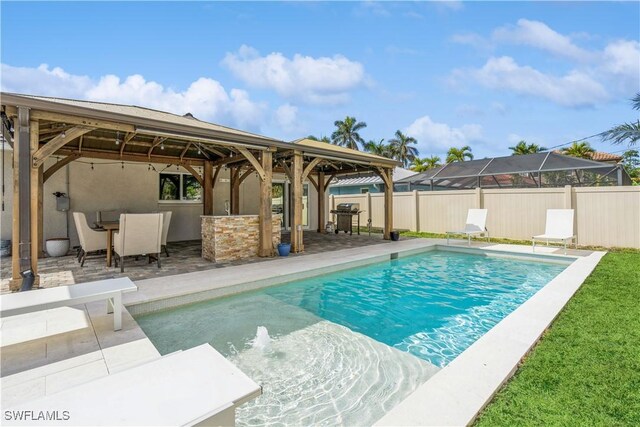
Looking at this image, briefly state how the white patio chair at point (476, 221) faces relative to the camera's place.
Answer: facing the viewer and to the left of the viewer

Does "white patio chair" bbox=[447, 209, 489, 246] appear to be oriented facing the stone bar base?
yes

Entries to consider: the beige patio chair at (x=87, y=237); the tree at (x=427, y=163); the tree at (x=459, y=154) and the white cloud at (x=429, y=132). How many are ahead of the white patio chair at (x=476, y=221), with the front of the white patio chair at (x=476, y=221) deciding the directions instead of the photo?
1

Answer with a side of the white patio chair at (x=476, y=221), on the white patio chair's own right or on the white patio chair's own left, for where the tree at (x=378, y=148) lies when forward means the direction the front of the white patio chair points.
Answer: on the white patio chair's own right

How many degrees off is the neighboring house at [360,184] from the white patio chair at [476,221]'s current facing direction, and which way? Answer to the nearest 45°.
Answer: approximately 90° to its right

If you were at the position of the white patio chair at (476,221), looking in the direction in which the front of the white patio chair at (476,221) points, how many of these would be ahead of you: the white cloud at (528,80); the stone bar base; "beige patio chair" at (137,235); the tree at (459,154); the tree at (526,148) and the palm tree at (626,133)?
2

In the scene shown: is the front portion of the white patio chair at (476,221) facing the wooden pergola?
yes

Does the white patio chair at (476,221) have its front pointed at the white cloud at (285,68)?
no

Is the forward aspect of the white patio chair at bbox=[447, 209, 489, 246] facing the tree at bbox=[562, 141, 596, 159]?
no

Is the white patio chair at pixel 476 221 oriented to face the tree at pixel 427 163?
no

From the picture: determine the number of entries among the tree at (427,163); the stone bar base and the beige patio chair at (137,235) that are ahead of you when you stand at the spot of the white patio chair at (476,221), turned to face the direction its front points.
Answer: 2

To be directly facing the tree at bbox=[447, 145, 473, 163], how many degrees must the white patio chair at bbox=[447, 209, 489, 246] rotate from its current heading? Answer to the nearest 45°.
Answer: approximately 135° to its right

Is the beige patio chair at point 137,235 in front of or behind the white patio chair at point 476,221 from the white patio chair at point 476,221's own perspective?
in front

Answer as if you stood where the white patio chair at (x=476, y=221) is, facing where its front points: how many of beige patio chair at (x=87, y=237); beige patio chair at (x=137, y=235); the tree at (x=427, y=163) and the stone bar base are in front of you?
3

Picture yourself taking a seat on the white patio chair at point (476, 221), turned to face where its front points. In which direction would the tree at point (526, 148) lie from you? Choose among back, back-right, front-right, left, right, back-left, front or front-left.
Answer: back-right

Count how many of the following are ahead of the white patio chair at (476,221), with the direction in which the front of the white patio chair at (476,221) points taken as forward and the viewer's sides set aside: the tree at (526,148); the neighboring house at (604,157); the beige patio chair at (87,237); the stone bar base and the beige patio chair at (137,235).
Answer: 3
